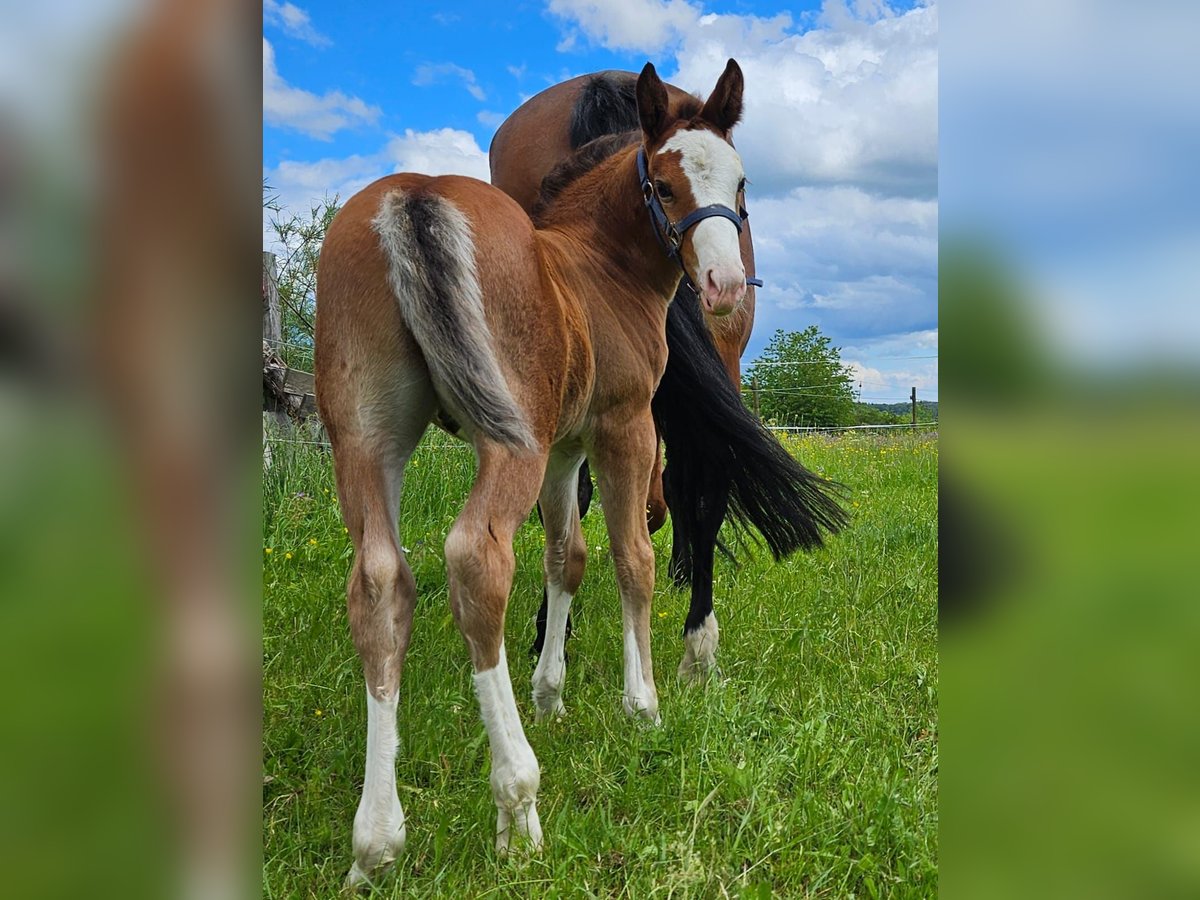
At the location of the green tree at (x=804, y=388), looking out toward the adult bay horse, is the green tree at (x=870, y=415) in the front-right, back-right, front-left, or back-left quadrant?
back-left

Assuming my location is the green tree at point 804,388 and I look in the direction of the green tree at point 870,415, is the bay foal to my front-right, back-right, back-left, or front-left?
back-right

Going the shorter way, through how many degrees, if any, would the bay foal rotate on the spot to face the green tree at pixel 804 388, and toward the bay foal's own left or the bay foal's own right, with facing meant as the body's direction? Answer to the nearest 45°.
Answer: approximately 45° to the bay foal's own left

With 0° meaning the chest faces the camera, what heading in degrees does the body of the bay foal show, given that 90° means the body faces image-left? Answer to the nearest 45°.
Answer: approximately 225°

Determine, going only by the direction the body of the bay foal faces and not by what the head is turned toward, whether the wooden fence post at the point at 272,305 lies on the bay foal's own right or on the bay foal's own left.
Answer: on the bay foal's own left

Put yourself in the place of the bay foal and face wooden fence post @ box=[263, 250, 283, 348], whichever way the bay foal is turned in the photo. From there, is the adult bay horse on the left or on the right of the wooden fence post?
right

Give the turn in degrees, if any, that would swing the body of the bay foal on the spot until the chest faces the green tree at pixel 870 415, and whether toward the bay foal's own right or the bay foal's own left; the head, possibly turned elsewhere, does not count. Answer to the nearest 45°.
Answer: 0° — it already faces it

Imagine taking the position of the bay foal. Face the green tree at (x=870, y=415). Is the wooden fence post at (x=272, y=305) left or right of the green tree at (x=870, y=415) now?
left
